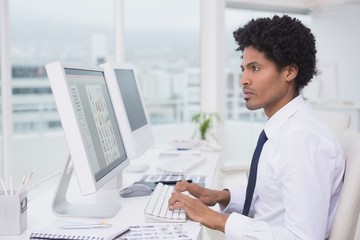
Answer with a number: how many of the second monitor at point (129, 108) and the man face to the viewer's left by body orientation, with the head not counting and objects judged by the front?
1

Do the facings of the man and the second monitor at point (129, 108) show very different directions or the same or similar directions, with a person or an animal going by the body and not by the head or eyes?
very different directions

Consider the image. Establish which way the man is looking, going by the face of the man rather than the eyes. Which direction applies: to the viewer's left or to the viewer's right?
to the viewer's left

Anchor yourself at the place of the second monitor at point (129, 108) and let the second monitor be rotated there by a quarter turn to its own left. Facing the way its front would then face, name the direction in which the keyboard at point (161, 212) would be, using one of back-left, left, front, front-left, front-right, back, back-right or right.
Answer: back-right

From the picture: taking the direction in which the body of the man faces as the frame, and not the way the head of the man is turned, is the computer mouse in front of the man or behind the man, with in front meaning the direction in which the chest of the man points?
in front

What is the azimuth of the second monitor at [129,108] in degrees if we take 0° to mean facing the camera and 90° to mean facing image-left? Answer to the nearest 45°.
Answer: approximately 315°

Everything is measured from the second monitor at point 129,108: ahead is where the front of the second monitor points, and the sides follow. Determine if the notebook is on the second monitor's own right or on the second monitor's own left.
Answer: on the second monitor's own right

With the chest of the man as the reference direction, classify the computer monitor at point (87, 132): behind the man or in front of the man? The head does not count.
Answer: in front

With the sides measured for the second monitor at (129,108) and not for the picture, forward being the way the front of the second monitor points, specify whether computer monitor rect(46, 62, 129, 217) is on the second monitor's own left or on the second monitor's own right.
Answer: on the second monitor's own right

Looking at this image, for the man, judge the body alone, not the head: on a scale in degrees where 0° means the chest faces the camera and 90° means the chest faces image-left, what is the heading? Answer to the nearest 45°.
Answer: approximately 90°

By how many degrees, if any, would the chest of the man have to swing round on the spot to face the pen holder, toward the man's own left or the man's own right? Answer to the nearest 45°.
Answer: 0° — they already face it

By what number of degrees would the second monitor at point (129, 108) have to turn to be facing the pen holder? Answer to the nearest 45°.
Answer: approximately 90° to its right

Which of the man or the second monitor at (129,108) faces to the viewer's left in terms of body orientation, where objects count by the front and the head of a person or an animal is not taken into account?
the man
